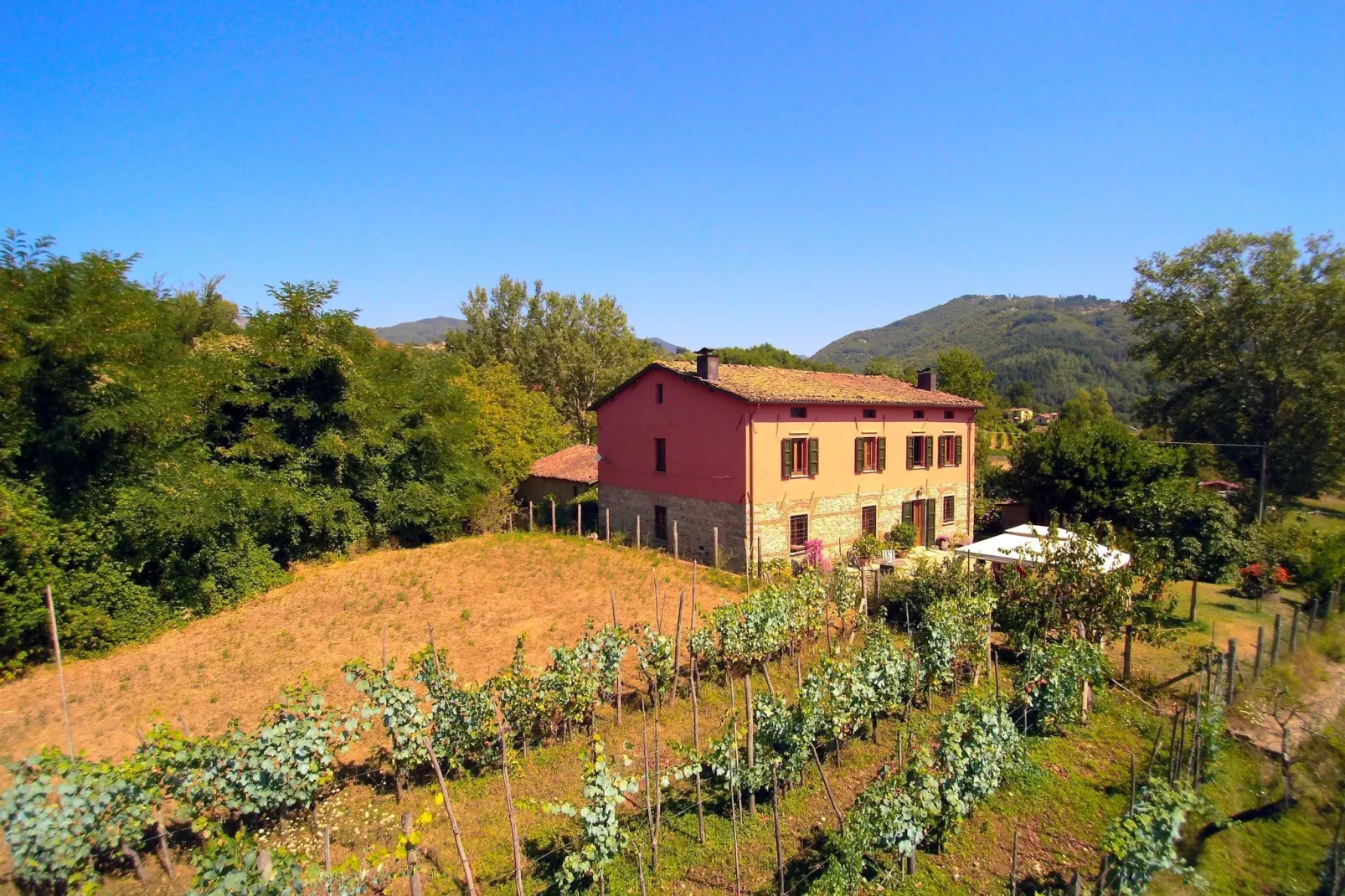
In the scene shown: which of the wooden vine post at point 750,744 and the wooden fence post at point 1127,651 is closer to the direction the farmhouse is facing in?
the wooden fence post

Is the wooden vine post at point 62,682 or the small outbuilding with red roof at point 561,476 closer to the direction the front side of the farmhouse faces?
the wooden vine post

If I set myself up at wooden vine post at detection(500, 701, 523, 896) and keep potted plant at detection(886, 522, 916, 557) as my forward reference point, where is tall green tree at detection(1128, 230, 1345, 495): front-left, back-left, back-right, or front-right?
front-right

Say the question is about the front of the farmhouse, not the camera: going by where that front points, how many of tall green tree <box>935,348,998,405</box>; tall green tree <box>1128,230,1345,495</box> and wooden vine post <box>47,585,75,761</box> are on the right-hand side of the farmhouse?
1

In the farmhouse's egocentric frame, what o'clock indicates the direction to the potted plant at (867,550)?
The potted plant is roughly at 11 o'clock from the farmhouse.

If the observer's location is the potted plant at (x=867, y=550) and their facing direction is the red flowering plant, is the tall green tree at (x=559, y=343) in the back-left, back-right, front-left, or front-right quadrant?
back-left

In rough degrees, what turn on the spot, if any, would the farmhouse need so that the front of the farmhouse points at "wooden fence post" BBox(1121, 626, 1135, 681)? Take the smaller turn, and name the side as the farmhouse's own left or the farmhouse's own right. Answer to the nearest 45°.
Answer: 0° — it already faces it

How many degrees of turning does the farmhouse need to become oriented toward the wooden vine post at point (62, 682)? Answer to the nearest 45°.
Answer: approximately 90° to its right

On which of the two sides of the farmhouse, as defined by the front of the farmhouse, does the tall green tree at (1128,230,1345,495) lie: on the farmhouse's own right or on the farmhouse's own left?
on the farmhouse's own left

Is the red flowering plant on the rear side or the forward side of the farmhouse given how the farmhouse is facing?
on the forward side

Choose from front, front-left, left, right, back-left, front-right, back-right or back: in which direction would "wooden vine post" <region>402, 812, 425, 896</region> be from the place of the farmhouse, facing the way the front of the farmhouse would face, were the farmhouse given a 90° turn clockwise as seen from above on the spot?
front-left

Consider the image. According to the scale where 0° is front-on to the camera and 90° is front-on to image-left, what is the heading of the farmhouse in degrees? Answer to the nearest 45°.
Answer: approximately 315°

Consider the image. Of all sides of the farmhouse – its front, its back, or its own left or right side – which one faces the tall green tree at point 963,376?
left

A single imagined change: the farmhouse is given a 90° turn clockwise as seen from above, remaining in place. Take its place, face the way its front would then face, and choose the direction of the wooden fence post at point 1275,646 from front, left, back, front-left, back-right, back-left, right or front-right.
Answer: left

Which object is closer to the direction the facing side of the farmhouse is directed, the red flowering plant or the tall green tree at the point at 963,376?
the red flowering plant

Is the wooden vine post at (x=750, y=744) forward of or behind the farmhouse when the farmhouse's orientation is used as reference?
forward

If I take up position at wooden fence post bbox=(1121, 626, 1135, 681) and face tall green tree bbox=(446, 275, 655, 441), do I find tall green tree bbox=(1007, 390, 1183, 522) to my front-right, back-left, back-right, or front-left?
front-right

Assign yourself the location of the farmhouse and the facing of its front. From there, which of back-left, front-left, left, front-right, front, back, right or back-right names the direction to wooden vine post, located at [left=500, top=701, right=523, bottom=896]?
front-right
